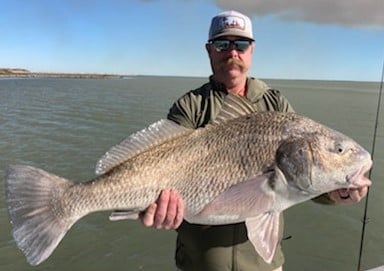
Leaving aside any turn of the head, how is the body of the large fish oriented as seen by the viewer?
to the viewer's right

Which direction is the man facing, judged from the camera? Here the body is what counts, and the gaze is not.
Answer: toward the camera
